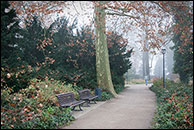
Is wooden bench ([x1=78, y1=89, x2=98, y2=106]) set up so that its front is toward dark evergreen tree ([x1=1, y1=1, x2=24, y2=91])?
no

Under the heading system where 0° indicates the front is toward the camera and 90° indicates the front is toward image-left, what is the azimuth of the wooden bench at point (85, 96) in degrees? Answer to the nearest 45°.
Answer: approximately 315°

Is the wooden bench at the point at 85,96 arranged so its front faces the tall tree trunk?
no
